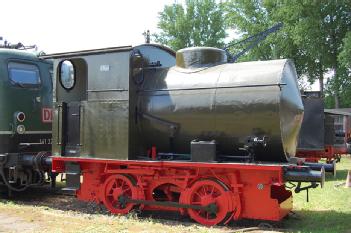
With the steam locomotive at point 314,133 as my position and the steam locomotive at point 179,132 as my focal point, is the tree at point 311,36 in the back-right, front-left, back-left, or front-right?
back-right

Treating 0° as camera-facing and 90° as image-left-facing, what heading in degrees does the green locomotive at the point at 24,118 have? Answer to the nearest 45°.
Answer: approximately 315°

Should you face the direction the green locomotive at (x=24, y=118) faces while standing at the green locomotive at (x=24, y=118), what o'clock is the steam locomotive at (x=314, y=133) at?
The steam locomotive is roughly at 10 o'clock from the green locomotive.

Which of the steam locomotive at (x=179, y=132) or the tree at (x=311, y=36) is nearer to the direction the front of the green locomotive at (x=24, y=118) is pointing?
the steam locomotive

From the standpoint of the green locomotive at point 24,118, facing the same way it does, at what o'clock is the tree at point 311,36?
The tree is roughly at 9 o'clock from the green locomotive.
